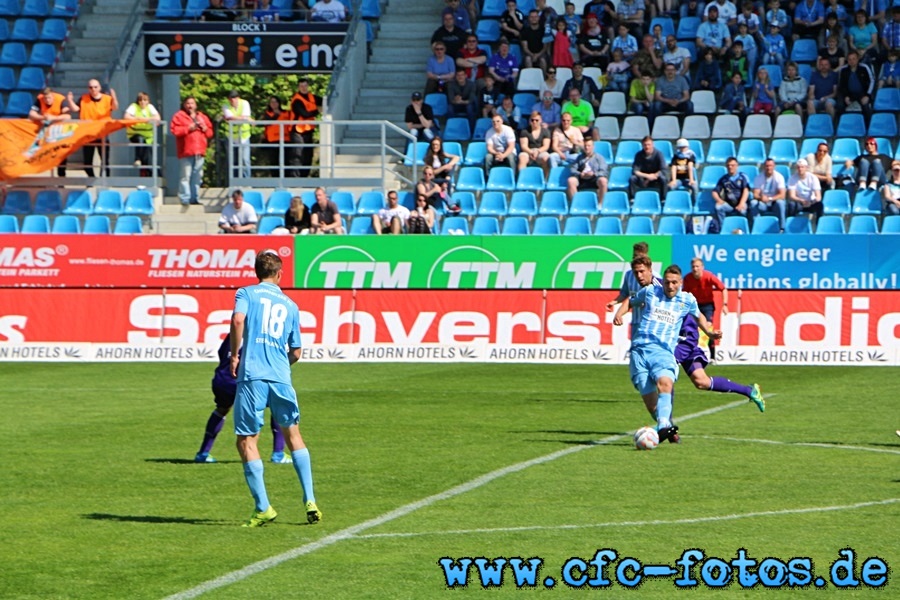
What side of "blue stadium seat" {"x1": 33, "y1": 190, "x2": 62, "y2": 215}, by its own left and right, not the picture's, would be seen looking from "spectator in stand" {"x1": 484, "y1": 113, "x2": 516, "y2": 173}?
left

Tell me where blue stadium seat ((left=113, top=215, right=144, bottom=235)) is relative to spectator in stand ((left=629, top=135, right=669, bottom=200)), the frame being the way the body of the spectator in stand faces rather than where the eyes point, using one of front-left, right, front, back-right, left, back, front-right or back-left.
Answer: right

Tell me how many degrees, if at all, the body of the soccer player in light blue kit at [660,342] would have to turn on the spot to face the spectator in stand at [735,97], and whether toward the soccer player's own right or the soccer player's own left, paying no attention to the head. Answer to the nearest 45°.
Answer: approximately 180°

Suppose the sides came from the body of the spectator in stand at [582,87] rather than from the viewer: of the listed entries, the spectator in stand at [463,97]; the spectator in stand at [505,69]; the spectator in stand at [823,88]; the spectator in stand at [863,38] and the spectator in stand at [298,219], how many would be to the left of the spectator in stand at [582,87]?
2

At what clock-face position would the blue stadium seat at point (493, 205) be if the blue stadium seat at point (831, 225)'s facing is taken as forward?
the blue stadium seat at point (493, 205) is roughly at 3 o'clock from the blue stadium seat at point (831, 225).

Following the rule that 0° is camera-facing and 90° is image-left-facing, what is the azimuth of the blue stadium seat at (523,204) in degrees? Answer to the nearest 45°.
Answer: approximately 0°

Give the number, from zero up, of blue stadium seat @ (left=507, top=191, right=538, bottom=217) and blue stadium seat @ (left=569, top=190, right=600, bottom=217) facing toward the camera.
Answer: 2
